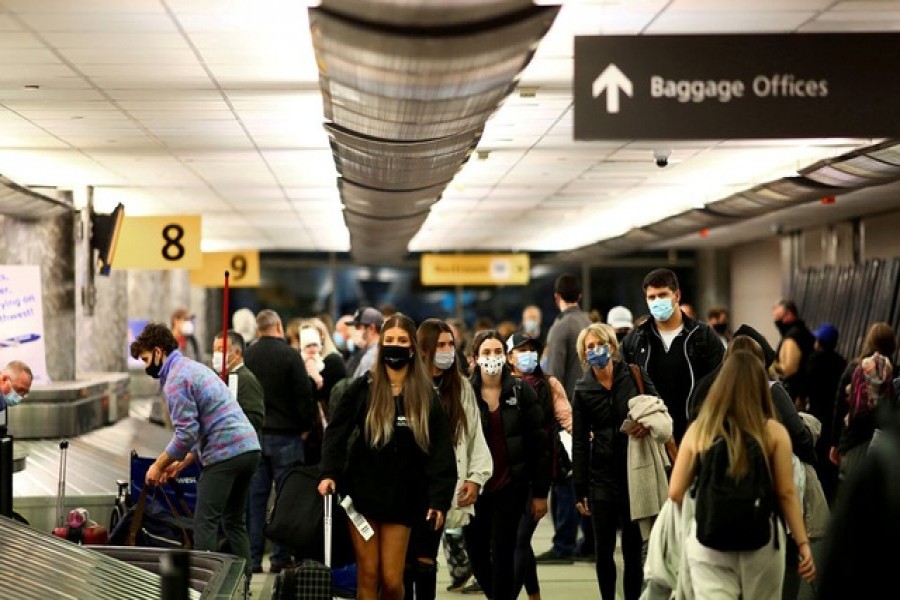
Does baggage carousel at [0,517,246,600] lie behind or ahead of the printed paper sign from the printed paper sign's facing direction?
ahead

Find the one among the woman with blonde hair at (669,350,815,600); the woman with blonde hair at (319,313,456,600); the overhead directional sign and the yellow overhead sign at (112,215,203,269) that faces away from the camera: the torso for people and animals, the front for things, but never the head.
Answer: the woman with blonde hair at (669,350,815,600)

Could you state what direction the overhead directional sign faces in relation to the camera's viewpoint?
facing the viewer

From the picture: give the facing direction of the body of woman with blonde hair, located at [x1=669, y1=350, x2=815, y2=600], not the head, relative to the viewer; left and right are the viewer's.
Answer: facing away from the viewer

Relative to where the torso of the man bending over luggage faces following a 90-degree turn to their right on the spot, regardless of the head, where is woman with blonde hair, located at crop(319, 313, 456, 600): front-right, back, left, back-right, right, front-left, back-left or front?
back-right

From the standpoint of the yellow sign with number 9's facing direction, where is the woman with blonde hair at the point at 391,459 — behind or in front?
in front

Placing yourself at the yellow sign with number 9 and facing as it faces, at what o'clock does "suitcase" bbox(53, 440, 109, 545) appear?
The suitcase is roughly at 12 o'clock from the yellow sign with number 9.

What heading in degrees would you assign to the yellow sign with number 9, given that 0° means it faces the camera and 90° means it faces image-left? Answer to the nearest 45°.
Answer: approximately 0°

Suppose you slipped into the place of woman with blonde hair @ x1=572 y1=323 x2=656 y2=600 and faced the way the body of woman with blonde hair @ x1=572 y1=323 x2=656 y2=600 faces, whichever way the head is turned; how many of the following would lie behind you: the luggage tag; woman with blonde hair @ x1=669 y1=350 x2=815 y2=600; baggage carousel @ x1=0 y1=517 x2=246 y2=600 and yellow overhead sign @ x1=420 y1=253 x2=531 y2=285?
1

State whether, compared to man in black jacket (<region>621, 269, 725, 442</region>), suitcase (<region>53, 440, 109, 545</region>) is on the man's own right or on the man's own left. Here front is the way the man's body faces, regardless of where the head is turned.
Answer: on the man's own right

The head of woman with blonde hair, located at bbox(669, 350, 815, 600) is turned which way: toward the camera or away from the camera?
away from the camera

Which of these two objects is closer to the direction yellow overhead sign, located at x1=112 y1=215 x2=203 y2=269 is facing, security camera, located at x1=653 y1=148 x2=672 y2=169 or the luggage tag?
the luggage tag

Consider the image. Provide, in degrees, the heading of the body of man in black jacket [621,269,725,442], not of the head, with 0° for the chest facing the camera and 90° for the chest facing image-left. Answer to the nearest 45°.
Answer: approximately 0°
